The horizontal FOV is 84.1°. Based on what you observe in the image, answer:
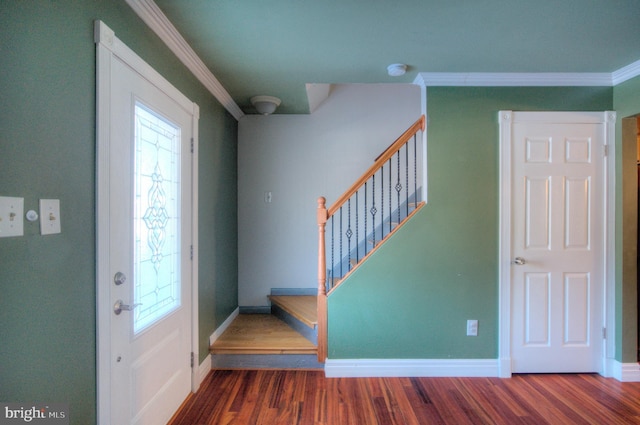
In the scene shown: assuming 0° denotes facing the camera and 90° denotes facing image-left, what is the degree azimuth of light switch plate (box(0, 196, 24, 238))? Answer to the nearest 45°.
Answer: approximately 315°

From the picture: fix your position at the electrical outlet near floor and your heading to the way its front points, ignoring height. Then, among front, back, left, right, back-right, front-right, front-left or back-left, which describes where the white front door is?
front-right

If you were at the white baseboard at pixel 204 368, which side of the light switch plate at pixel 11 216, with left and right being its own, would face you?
left

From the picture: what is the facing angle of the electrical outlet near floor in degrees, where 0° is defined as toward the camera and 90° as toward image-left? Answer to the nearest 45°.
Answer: approximately 0°

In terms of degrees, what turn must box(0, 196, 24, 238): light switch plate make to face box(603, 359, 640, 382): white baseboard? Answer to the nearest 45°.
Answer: approximately 45° to its left

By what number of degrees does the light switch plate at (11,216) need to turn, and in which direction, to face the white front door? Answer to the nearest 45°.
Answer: approximately 90° to its left

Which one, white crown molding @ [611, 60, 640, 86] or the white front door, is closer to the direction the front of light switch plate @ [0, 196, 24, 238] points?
the white crown molding

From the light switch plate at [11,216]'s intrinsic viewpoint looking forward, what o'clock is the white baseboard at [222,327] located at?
The white baseboard is roughly at 9 o'clock from the light switch plate.

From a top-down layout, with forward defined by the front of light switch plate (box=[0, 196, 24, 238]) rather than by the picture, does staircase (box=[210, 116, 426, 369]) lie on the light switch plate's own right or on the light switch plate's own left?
on the light switch plate's own left

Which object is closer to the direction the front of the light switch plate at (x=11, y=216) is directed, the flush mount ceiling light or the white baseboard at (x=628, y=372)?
the white baseboard
